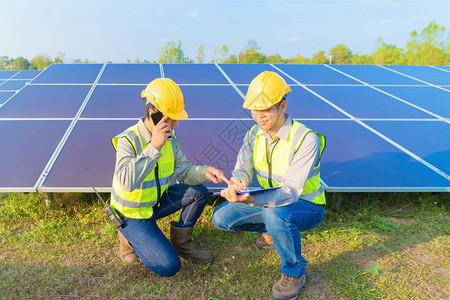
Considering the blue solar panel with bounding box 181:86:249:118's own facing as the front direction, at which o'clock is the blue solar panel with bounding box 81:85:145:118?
the blue solar panel with bounding box 81:85:145:118 is roughly at 3 o'clock from the blue solar panel with bounding box 181:86:249:118.

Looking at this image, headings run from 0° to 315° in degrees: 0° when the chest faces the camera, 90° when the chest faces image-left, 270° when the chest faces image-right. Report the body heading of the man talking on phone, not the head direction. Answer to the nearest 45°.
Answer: approximately 315°

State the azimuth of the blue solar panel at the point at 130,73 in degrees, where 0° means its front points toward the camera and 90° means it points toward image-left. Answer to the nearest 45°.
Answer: approximately 0°

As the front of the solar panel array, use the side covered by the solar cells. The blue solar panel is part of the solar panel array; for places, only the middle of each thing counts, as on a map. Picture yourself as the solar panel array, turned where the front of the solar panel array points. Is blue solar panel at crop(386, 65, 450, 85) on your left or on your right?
on your left

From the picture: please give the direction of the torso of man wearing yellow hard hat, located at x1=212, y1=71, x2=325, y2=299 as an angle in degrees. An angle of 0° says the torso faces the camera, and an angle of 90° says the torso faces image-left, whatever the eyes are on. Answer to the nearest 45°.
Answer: approximately 45°

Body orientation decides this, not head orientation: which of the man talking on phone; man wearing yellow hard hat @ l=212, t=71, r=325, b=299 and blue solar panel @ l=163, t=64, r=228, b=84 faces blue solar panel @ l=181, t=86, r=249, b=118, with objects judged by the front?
blue solar panel @ l=163, t=64, r=228, b=84

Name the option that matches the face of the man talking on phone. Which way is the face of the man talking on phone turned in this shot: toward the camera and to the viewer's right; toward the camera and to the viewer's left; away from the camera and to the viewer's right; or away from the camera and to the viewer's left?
toward the camera and to the viewer's right

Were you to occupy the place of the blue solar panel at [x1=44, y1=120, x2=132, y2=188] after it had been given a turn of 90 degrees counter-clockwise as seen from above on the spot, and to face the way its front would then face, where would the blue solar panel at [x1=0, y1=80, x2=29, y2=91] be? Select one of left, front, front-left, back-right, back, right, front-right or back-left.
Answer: left

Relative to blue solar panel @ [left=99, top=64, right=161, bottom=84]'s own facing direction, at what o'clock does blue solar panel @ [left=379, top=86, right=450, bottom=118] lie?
blue solar panel @ [left=379, top=86, right=450, bottom=118] is roughly at 10 o'clock from blue solar panel @ [left=99, top=64, right=161, bottom=84].

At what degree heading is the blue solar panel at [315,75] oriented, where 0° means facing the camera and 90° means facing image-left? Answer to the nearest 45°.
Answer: approximately 0°

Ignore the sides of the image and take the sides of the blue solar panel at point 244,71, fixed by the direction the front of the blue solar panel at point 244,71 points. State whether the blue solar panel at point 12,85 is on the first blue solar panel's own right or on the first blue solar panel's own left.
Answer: on the first blue solar panel's own right
